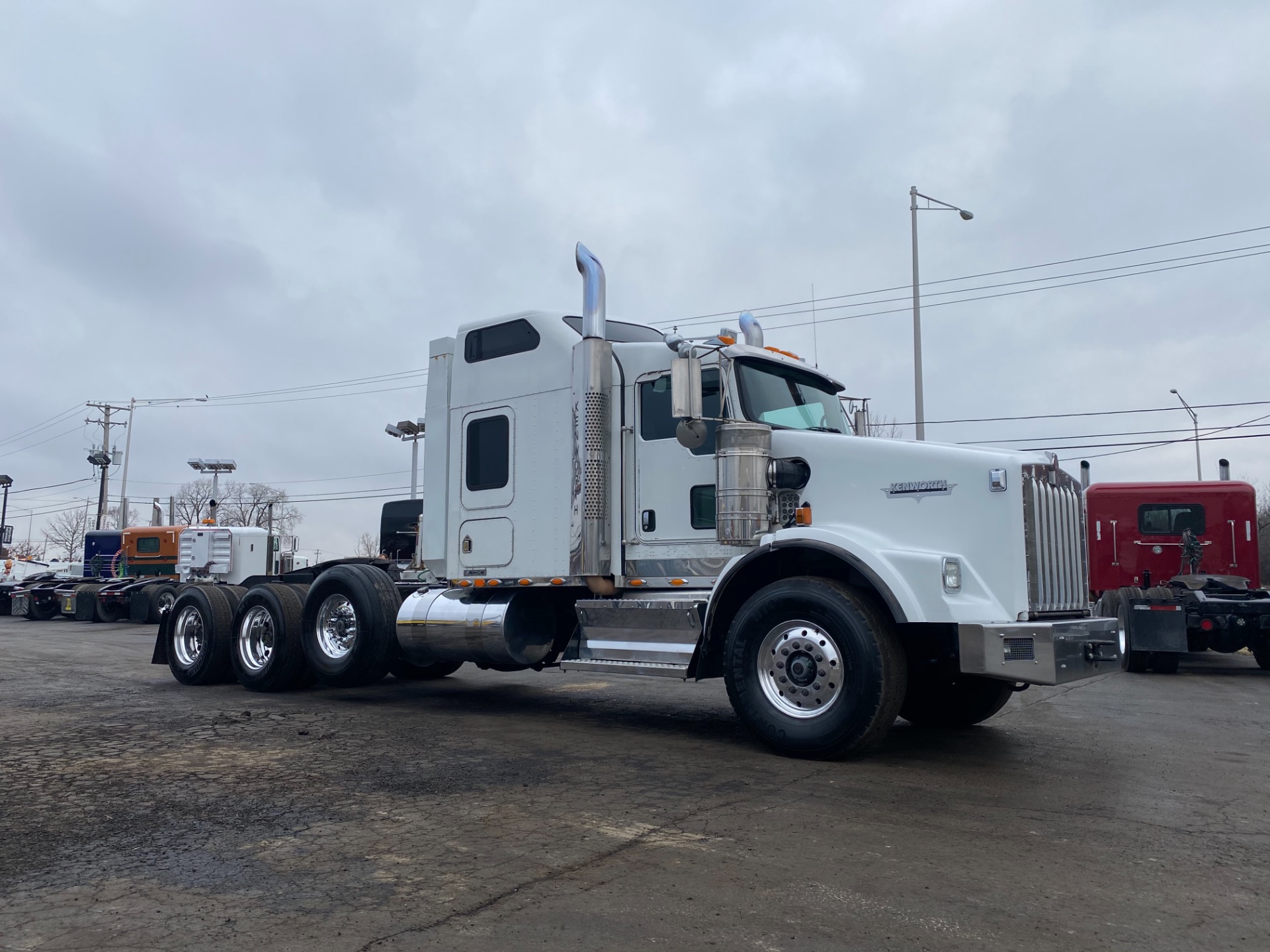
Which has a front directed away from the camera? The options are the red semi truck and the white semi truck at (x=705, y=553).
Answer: the red semi truck

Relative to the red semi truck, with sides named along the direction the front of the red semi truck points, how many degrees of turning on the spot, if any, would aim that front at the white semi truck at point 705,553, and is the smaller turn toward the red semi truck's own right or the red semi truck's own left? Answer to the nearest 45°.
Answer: approximately 180°

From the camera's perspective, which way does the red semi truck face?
away from the camera

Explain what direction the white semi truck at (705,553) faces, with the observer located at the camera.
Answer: facing the viewer and to the right of the viewer

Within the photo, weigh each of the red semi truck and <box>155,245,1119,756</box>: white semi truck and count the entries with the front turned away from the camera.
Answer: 1

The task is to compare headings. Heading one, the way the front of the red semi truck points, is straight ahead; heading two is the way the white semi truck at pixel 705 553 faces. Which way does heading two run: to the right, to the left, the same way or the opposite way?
to the right

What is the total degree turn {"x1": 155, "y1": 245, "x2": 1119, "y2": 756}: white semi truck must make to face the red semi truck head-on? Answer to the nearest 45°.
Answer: approximately 90° to its left
